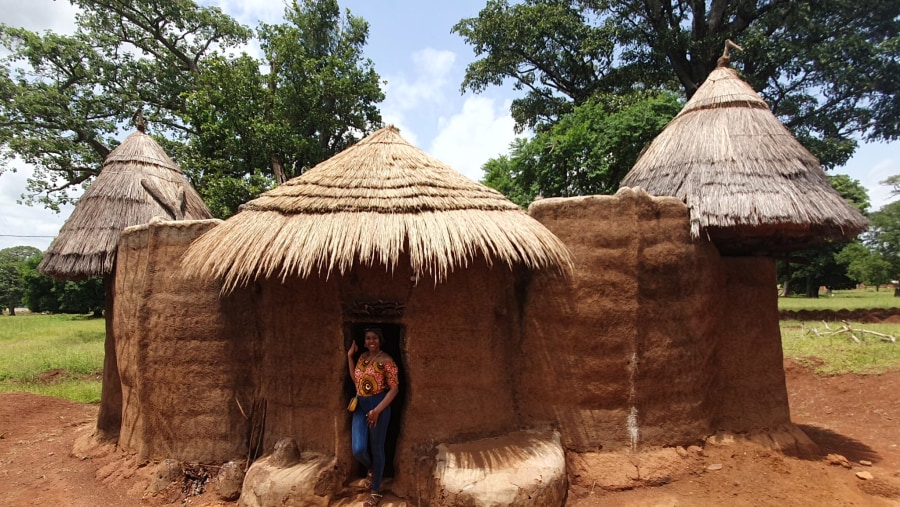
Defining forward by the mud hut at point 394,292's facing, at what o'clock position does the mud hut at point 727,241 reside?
the mud hut at point 727,241 is roughly at 9 o'clock from the mud hut at point 394,292.

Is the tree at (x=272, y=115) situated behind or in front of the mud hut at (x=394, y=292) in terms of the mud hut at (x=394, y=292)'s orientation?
behind

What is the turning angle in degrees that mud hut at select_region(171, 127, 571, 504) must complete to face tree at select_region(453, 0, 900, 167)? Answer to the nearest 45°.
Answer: approximately 135° to its left

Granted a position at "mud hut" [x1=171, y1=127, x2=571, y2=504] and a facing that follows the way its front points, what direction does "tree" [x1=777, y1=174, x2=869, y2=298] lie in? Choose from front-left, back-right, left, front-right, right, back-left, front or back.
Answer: back-left

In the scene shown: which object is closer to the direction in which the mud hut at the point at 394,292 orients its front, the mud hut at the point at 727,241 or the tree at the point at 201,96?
the mud hut

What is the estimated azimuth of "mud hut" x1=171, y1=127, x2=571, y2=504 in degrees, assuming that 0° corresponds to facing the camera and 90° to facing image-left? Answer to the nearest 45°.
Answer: approximately 0°

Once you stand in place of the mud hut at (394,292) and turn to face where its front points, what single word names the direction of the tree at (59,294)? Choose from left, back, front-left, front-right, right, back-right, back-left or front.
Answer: back-right

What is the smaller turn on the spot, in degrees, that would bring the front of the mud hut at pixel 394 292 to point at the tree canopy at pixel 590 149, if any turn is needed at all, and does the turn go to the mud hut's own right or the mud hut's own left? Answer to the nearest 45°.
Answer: approximately 135° to the mud hut's own left

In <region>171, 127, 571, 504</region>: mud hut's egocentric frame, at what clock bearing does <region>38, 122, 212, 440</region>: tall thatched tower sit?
The tall thatched tower is roughly at 4 o'clock from the mud hut.

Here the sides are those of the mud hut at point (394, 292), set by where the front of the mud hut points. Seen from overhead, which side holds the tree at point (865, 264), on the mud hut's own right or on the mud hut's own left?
on the mud hut's own left
